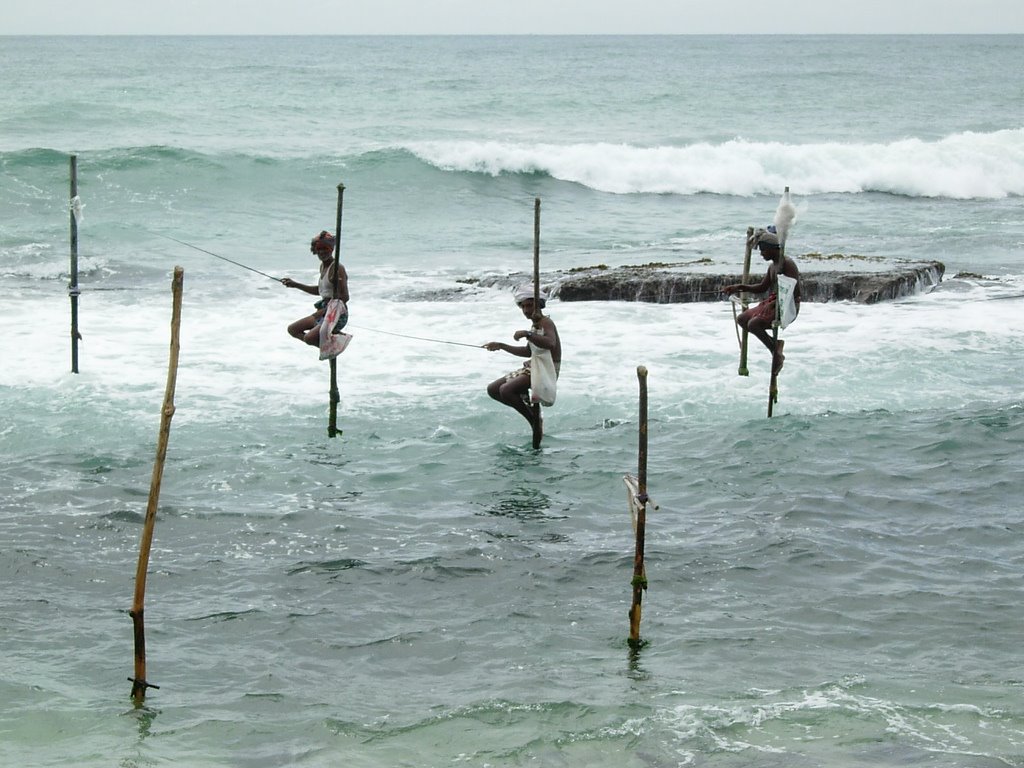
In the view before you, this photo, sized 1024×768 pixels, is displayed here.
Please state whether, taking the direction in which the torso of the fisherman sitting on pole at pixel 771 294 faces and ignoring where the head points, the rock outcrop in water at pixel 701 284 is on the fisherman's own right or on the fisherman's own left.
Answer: on the fisherman's own right

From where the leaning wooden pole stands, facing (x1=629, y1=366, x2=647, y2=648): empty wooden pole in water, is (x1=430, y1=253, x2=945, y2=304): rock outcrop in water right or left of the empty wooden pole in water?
left

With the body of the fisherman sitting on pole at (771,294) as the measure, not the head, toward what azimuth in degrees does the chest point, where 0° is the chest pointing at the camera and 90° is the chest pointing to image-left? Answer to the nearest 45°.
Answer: approximately 90°

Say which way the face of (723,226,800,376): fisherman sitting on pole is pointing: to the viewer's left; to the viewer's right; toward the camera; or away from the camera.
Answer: to the viewer's left

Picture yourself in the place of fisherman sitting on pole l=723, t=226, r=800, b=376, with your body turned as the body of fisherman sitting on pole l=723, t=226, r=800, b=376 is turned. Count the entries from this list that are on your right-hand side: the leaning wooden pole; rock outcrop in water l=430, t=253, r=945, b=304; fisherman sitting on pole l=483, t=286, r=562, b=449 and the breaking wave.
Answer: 2

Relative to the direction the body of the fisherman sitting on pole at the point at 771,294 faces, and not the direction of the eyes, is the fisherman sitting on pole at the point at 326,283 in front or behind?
in front

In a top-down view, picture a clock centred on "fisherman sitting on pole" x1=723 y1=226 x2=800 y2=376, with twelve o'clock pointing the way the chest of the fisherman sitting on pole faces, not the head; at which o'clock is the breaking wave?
The breaking wave is roughly at 3 o'clock from the fisherman sitting on pole.

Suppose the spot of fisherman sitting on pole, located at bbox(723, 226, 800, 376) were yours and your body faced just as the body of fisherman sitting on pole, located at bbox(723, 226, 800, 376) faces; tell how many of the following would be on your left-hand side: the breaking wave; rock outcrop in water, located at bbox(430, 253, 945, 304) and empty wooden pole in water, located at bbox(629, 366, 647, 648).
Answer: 1

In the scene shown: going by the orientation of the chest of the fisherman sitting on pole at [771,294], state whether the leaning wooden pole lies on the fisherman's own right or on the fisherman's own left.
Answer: on the fisherman's own left

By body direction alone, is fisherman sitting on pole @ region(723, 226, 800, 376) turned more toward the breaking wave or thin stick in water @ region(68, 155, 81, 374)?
the thin stick in water

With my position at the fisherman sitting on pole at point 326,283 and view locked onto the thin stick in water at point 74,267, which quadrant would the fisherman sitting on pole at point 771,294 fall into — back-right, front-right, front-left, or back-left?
back-right

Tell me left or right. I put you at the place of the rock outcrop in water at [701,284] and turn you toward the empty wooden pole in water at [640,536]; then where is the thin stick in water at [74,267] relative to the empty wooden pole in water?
right

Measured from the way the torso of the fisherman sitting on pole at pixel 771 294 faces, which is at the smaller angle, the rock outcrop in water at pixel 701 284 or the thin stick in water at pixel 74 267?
the thin stick in water

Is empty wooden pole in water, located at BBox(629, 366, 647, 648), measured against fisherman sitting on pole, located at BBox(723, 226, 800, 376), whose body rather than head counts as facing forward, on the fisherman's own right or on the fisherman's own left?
on the fisherman's own left
